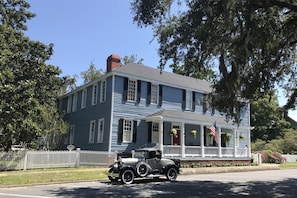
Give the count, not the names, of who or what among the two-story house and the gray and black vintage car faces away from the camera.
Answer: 0

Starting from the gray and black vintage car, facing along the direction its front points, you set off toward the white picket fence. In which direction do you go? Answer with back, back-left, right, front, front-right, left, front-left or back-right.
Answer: right

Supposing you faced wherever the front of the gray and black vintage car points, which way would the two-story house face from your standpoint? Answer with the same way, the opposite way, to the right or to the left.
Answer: to the left

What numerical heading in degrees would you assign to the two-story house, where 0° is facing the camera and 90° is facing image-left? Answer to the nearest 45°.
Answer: approximately 315°

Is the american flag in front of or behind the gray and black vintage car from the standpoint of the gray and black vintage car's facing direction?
behind

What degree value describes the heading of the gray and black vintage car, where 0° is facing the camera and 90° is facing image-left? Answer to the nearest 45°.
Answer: approximately 45°

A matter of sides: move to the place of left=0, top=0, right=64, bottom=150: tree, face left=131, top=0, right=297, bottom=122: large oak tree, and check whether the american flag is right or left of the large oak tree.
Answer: left

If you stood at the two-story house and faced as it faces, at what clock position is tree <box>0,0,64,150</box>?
The tree is roughly at 4 o'clock from the two-story house.

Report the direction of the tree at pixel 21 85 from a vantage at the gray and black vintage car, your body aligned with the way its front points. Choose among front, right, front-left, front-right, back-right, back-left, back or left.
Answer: right

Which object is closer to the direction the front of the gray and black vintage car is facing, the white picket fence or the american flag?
the white picket fence
